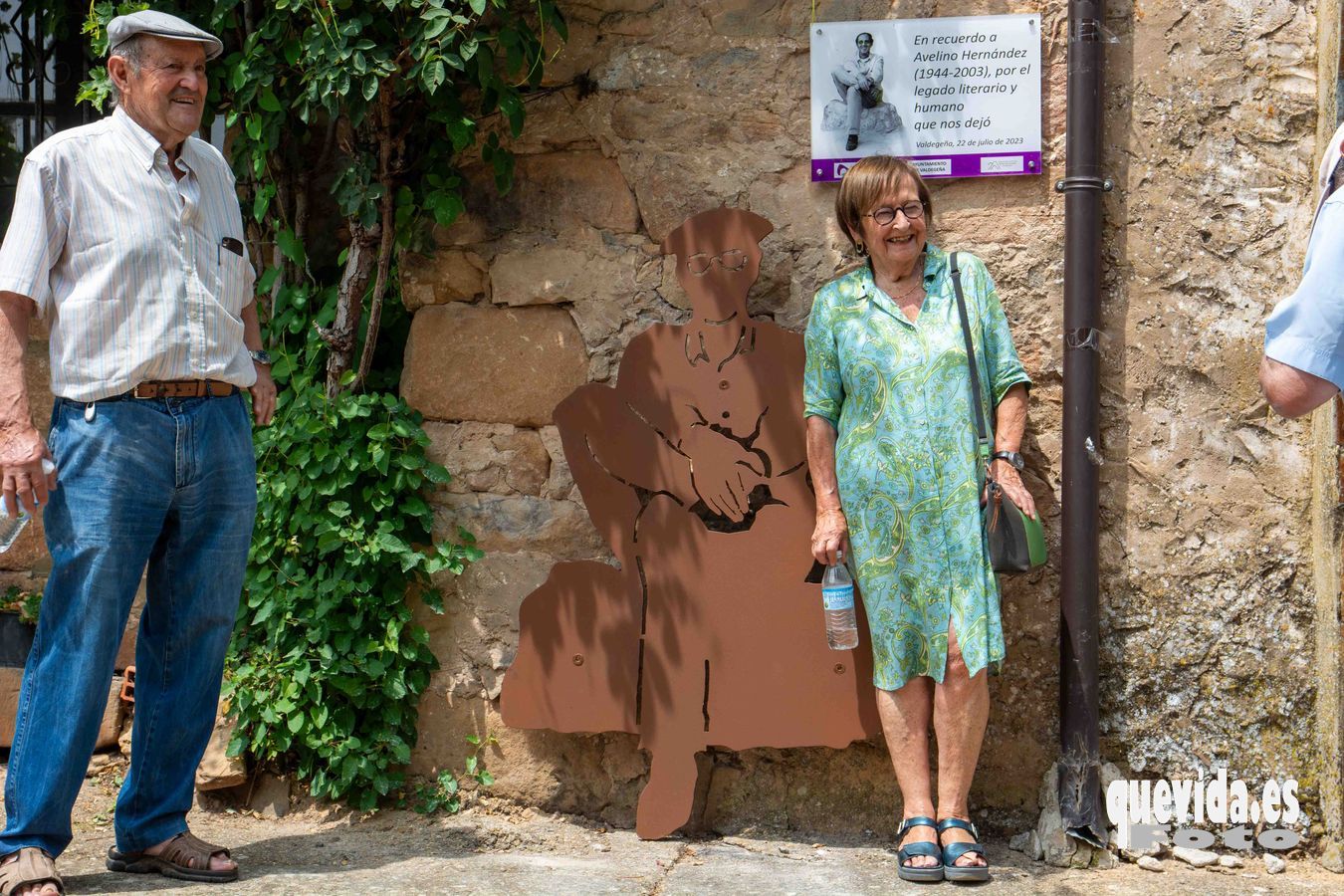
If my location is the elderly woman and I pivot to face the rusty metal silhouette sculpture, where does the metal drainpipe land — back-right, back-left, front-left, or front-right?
back-right

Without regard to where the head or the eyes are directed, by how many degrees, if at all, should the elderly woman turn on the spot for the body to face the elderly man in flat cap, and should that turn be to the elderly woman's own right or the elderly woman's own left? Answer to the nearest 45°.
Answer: approximately 90° to the elderly woman's own right

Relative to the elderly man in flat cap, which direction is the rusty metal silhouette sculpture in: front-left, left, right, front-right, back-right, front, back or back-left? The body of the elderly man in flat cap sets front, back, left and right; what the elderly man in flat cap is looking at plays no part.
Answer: front-left

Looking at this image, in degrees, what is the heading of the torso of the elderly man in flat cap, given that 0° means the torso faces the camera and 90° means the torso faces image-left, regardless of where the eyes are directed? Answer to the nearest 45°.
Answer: approximately 315°

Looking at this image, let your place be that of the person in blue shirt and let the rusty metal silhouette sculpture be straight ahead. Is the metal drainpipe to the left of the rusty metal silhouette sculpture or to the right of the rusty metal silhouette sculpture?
right

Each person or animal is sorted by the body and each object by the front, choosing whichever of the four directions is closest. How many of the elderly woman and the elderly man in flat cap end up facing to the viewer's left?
0

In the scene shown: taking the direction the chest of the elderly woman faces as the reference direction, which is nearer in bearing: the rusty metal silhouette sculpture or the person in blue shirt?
the person in blue shirt

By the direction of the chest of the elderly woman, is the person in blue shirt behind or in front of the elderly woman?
in front

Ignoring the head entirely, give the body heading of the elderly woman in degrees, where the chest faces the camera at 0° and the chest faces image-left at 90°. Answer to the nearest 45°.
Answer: approximately 0°
